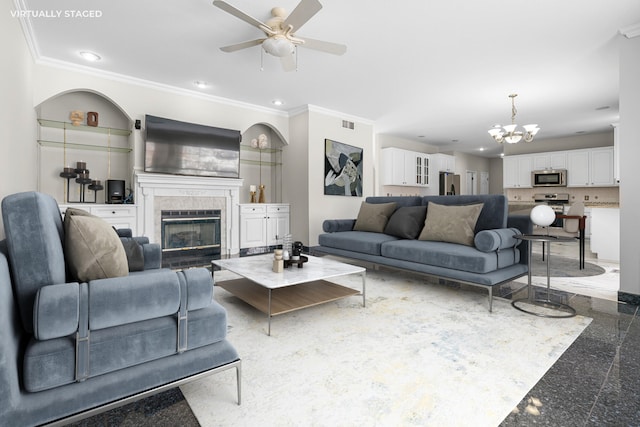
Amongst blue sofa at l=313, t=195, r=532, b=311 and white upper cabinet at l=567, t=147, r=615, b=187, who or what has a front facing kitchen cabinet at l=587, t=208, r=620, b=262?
the white upper cabinet

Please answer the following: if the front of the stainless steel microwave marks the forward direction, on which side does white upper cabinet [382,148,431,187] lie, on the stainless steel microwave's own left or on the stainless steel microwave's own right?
on the stainless steel microwave's own right

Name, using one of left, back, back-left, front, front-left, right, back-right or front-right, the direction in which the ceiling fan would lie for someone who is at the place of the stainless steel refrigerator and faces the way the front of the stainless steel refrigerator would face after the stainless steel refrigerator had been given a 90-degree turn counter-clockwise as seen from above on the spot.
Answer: back-right

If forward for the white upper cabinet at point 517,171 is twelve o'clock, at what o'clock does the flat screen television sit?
The flat screen television is roughly at 1 o'clock from the white upper cabinet.

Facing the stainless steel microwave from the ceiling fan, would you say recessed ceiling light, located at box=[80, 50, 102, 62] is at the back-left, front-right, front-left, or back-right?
back-left

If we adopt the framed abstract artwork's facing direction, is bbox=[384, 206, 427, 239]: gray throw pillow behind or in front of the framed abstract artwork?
in front

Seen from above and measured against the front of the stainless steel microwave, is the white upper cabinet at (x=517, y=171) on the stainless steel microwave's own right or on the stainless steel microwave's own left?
on the stainless steel microwave's own right

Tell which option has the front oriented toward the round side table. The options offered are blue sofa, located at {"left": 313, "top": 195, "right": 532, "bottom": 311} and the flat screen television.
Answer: the flat screen television

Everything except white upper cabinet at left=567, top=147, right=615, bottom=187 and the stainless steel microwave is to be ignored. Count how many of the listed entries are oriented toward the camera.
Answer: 2

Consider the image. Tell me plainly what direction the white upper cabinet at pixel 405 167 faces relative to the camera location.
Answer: facing the viewer and to the right of the viewer

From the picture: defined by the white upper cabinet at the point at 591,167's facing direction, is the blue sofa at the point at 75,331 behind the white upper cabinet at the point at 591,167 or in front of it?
in front

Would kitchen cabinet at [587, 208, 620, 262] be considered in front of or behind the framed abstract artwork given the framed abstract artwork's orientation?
in front
